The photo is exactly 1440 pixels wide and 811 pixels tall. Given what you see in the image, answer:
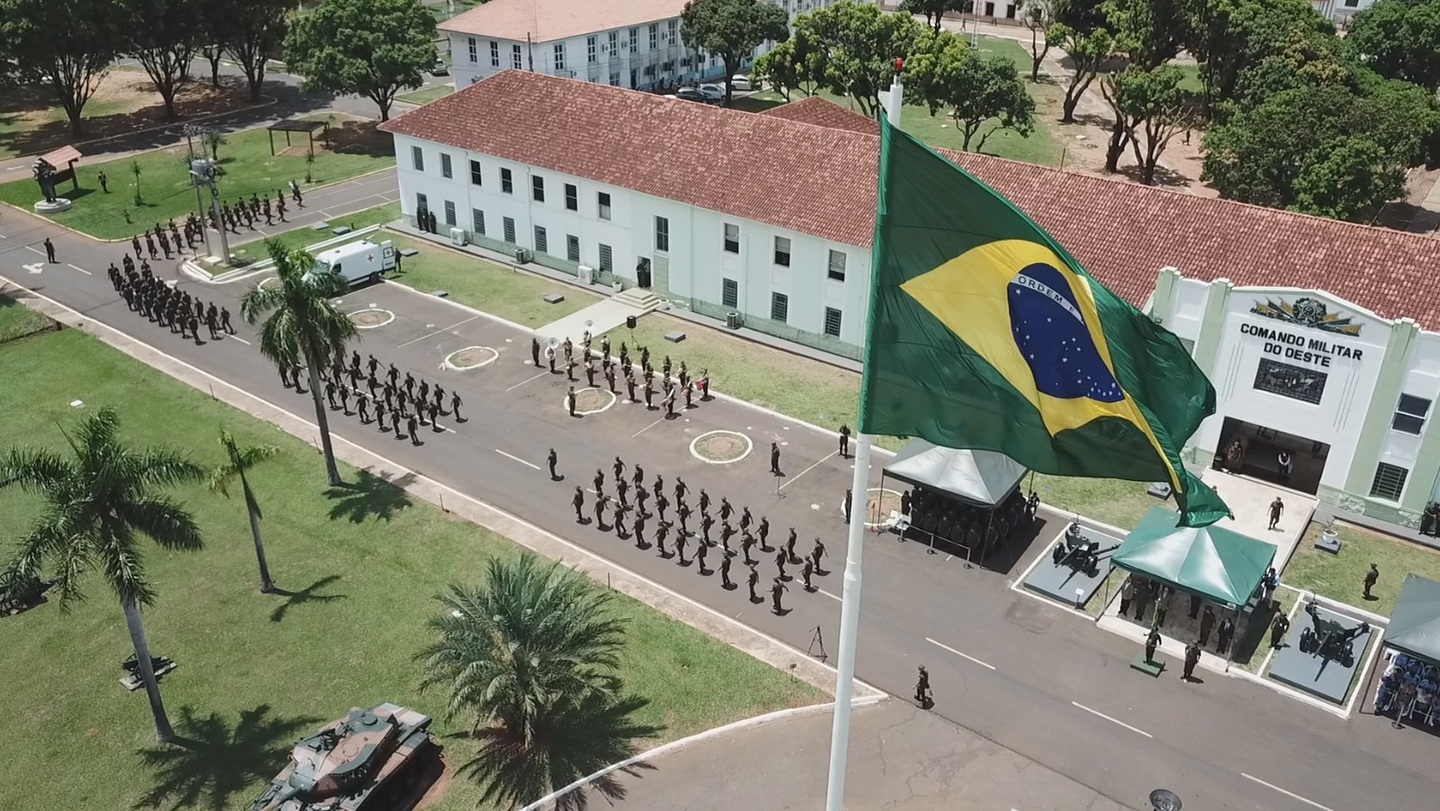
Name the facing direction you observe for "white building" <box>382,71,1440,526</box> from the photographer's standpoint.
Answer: facing the viewer and to the left of the viewer

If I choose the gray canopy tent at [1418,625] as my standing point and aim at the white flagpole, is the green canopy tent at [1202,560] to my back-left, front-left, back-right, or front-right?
front-right

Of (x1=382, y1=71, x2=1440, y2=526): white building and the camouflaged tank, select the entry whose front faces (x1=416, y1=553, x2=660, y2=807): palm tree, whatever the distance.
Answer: the white building

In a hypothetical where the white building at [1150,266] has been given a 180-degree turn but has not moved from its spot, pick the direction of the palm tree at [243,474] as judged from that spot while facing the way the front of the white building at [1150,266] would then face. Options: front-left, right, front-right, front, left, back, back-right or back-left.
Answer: back

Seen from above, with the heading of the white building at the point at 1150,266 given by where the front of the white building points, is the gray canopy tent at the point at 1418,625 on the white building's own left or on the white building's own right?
on the white building's own left

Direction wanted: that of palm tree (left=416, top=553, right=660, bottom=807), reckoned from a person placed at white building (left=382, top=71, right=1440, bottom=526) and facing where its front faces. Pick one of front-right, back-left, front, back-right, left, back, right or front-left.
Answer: front

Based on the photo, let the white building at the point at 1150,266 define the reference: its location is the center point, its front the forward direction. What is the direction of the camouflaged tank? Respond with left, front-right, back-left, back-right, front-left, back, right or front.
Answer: front

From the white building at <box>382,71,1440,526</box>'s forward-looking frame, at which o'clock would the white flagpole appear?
The white flagpole is roughly at 11 o'clock from the white building.

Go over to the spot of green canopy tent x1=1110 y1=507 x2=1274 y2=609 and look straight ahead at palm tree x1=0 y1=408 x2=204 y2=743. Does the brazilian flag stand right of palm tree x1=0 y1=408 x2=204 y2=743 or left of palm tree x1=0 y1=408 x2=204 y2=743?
left
